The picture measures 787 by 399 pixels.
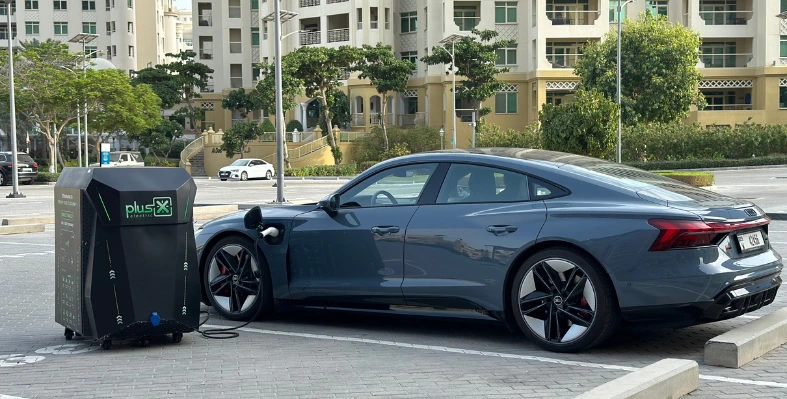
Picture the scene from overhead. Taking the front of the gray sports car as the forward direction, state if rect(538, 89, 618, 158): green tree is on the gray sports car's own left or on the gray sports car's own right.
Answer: on the gray sports car's own right

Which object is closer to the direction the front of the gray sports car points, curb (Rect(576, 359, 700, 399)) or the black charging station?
the black charging station

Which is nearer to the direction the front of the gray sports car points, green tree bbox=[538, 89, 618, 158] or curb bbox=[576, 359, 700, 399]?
the green tree

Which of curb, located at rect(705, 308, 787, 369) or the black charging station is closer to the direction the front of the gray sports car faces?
the black charging station

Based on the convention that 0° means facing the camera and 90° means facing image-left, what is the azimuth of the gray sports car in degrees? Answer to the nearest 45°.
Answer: approximately 135°
